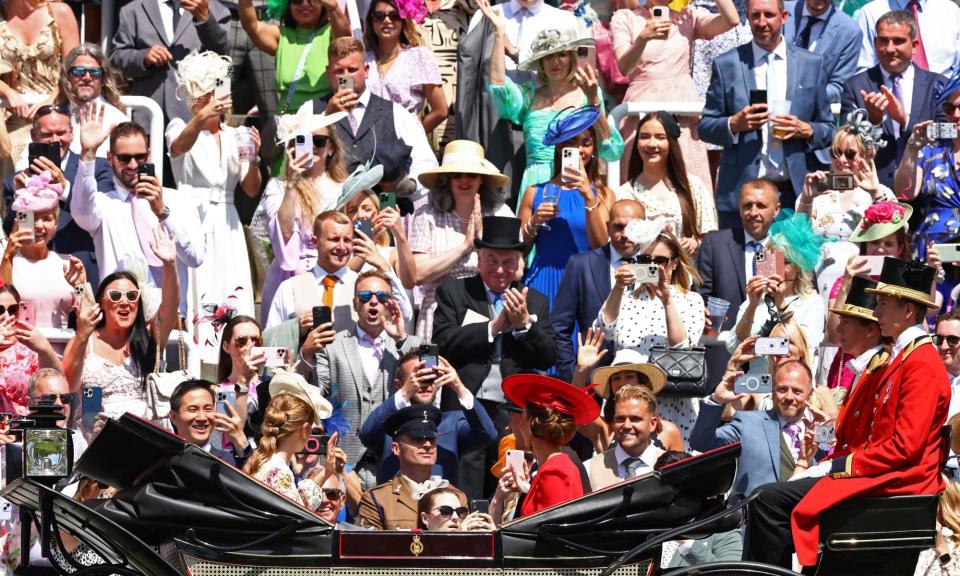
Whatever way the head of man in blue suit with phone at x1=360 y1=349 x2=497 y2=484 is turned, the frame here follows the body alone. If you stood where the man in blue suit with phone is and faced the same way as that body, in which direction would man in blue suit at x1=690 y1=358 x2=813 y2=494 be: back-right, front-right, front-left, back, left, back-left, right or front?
left

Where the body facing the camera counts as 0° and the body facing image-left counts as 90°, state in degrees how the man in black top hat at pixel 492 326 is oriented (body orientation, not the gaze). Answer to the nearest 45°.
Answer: approximately 0°

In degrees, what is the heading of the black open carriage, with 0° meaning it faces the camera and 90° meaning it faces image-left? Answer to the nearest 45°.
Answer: approximately 90°

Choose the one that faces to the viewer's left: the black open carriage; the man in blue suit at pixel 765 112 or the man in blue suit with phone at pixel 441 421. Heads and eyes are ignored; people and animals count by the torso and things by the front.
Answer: the black open carriage

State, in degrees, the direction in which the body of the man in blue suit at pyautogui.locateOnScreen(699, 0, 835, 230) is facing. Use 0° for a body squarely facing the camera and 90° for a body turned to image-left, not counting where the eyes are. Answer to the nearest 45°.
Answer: approximately 0°

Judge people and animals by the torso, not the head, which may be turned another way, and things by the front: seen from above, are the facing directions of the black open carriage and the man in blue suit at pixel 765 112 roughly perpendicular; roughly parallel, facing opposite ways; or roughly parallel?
roughly perpendicular

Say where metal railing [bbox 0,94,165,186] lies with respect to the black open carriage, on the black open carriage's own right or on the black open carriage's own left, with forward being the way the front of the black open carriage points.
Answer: on the black open carriage's own right

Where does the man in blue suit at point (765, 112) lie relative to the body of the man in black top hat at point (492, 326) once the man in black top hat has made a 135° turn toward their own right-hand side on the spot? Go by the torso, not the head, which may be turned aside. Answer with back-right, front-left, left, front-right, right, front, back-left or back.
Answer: right

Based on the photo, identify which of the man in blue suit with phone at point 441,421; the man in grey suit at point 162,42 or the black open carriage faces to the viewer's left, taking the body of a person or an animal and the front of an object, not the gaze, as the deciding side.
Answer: the black open carriage

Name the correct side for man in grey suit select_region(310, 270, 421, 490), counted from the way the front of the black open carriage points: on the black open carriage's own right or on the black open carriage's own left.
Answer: on the black open carriage's own right
